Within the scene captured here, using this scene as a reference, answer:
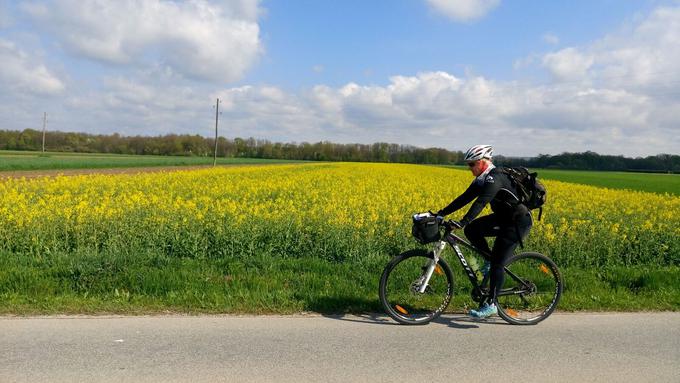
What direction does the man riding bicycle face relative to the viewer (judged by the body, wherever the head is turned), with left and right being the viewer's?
facing to the left of the viewer

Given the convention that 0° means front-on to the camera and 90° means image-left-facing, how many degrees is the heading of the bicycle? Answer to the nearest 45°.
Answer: approximately 90°

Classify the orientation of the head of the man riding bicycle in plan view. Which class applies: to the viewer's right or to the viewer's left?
to the viewer's left
